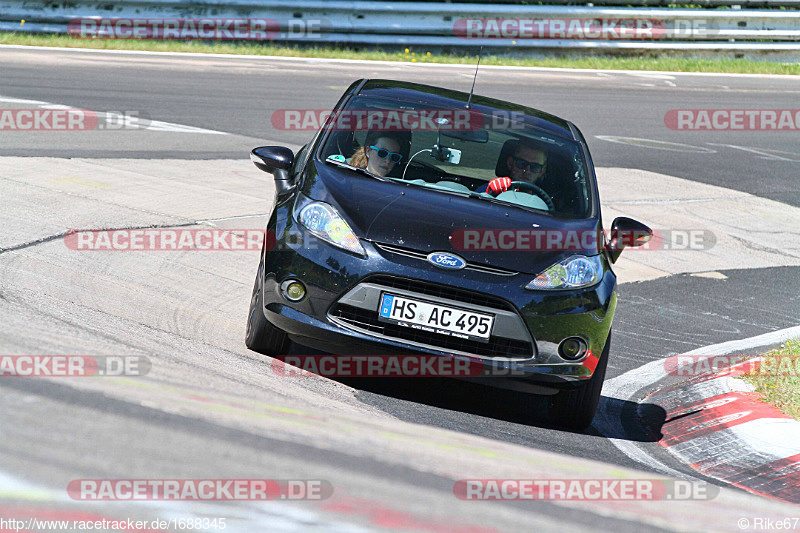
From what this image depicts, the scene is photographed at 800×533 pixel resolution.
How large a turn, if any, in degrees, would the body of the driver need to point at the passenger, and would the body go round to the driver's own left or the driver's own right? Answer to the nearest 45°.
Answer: approximately 90° to the driver's own right

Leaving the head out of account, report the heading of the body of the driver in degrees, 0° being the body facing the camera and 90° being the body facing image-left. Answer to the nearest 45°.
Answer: approximately 0°

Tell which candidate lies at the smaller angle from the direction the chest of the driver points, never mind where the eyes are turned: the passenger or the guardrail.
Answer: the passenger

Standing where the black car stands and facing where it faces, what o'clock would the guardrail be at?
The guardrail is roughly at 6 o'clock from the black car.

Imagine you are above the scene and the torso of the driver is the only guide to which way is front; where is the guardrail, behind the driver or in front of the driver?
behind
